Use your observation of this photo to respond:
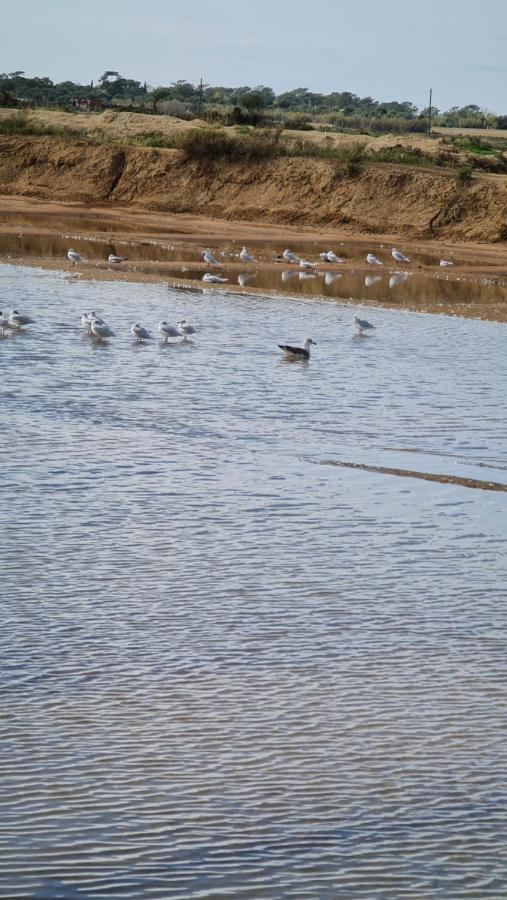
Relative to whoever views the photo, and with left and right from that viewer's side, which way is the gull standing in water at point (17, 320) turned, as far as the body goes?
facing to the left of the viewer

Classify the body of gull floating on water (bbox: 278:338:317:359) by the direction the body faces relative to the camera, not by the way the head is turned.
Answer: to the viewer's right

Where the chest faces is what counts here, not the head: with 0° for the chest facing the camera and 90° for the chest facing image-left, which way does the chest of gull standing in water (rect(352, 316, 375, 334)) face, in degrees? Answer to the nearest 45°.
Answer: approximately 90°

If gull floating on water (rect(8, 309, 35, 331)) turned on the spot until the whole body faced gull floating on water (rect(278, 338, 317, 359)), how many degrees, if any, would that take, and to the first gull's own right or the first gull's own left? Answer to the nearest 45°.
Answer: approximately 135° to the first gull's own left

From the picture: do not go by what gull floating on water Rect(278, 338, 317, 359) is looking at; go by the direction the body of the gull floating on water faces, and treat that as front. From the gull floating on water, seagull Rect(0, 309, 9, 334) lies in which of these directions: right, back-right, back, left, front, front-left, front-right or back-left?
back

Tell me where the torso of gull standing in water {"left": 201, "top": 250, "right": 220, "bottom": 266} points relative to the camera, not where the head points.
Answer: to the viewer's left
